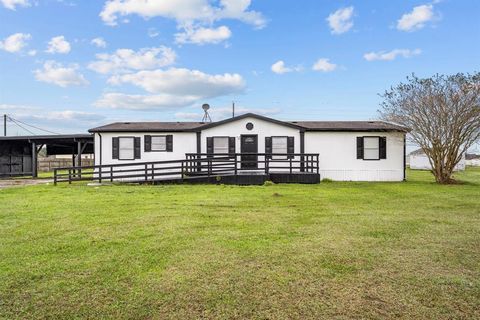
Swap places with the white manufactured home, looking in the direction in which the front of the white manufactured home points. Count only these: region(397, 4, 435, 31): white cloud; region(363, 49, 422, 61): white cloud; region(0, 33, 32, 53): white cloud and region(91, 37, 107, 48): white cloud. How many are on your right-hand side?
2

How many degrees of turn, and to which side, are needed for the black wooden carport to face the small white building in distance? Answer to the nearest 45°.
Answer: approximately 90° to its left

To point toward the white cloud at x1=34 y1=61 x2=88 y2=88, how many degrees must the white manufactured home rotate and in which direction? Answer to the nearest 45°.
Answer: approximately 135° to its right

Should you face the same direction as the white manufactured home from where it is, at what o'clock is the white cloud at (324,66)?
The white cloud is roughly at 7 o'clock from the white manufactured home.

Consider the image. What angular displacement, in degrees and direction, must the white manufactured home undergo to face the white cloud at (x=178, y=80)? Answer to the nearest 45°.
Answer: approximately 135° to its right
